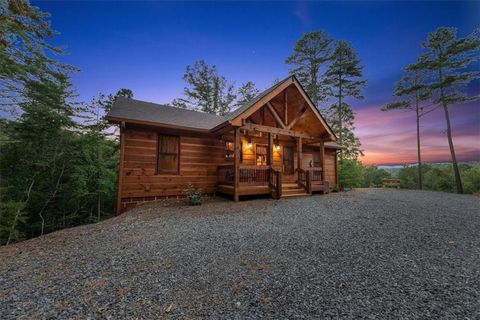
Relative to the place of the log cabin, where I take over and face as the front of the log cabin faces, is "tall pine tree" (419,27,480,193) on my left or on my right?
on my left

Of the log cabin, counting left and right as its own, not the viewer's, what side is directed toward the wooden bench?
left

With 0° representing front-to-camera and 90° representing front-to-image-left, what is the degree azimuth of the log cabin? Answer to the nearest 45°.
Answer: approximately 315°

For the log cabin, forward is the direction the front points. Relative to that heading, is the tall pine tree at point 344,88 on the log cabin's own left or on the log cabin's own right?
on the log cabin's own left

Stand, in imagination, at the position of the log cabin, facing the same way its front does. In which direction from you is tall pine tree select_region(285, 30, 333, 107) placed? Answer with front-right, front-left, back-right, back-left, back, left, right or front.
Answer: left
